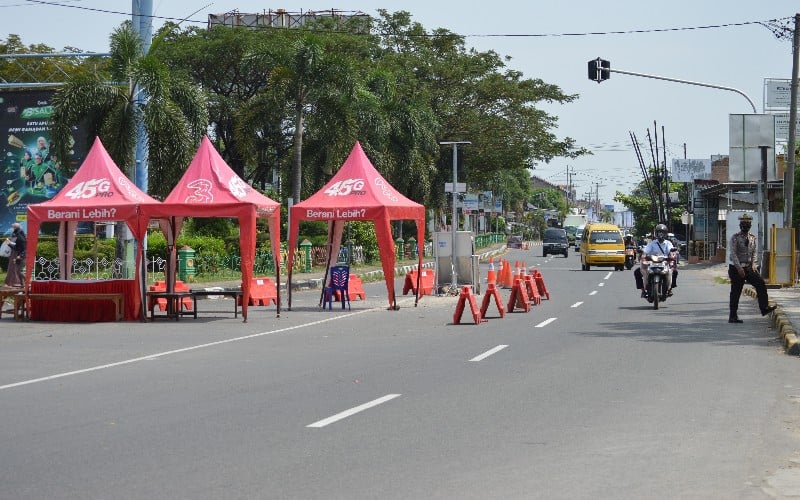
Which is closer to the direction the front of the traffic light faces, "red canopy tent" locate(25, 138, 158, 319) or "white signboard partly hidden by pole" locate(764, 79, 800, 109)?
the white signboard partly hidden by pole

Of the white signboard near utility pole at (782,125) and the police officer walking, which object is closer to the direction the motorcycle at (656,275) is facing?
the police officer walking

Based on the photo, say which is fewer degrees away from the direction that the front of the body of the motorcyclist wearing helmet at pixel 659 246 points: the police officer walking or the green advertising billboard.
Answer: the police officer walking

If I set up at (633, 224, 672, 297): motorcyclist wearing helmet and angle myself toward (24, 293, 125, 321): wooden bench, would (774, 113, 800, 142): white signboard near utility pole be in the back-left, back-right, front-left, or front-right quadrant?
back-right
